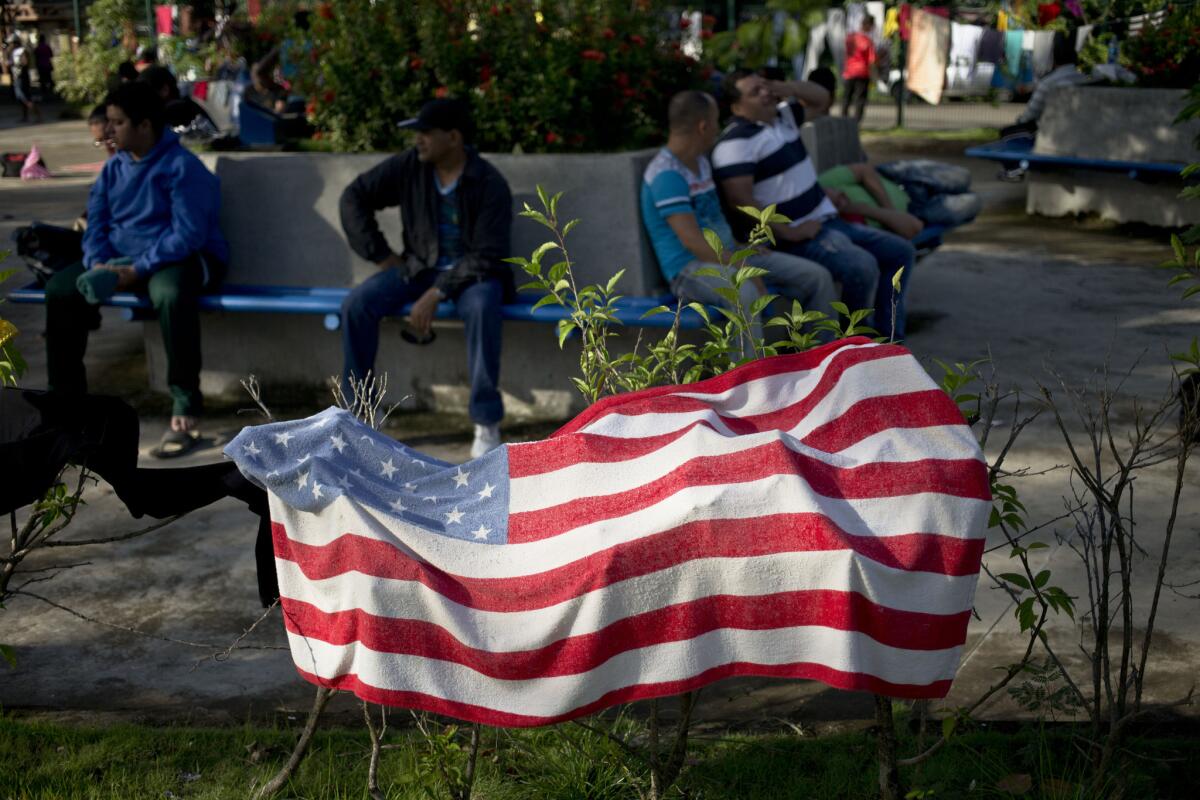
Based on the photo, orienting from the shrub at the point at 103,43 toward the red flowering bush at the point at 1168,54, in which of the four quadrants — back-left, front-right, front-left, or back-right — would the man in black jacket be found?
front-right

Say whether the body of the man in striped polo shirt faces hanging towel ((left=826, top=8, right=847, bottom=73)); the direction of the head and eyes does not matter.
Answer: no

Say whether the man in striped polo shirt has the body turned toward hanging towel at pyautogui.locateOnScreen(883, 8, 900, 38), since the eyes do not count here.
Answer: no

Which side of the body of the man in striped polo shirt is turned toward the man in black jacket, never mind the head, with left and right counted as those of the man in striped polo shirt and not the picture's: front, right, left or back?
right

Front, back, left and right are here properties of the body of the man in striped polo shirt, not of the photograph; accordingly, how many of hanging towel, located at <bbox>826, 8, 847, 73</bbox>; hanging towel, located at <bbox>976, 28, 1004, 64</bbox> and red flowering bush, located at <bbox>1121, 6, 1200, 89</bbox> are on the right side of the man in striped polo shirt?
0

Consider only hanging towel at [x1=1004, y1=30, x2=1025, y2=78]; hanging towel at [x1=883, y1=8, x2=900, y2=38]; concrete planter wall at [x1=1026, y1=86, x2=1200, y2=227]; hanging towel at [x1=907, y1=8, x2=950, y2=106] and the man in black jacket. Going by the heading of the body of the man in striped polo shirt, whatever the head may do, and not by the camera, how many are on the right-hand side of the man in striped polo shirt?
1

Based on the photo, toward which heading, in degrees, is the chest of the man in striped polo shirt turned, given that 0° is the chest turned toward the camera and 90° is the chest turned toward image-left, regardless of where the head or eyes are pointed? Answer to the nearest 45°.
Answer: approximately 315°

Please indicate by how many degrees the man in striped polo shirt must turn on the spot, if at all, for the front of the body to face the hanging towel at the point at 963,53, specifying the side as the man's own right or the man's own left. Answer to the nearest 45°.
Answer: approximately 135° to the man's own left

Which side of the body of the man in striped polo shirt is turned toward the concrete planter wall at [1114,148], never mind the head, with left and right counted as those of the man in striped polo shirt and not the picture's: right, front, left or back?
left

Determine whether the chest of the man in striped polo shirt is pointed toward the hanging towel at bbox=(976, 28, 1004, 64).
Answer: no

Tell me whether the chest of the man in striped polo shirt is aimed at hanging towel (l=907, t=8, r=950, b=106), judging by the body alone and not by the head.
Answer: no

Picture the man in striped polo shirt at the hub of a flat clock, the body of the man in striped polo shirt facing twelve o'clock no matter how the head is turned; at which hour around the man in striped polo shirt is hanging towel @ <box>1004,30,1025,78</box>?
The hanging towel is roughly at 8 o'clock from the man in striped polo shirt.
